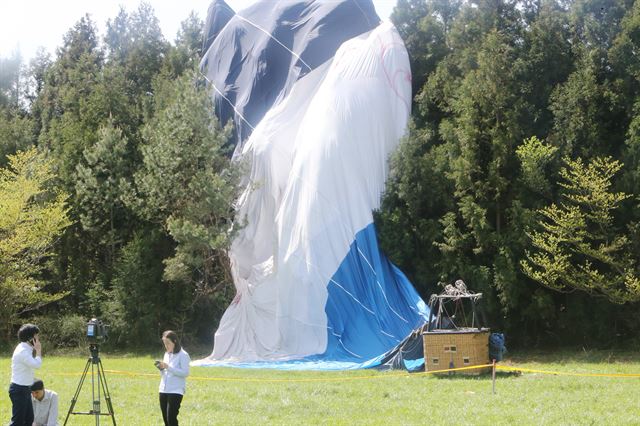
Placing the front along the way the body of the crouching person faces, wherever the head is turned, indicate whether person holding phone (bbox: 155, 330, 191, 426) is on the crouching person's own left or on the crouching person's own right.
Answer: on the crouching person's own left

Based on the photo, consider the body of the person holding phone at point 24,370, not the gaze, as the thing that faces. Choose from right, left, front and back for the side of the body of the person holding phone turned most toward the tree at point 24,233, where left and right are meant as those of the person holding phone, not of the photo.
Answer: left

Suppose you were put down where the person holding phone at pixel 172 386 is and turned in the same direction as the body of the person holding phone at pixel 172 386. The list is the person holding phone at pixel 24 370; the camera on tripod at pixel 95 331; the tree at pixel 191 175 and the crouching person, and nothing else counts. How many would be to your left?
0

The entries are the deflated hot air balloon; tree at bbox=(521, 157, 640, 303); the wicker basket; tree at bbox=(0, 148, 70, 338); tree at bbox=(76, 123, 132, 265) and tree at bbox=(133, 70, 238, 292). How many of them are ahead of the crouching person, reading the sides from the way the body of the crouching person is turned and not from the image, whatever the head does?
0

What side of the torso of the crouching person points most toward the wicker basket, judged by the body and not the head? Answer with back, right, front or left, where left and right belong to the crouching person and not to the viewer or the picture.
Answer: back

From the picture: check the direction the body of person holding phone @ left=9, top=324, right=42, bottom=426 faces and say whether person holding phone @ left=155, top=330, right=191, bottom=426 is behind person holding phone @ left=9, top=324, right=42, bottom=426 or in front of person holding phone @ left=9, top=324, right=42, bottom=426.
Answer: in front

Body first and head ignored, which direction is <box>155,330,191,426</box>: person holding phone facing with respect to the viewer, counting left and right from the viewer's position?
facing the viewer and to the left of the viewer

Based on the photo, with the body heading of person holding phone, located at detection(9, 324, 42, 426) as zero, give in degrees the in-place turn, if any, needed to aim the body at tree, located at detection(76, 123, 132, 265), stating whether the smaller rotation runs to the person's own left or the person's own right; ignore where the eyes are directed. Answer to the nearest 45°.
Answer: approximately 90° to the person's own left

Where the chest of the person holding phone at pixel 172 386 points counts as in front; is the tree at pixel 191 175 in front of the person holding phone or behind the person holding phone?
behind

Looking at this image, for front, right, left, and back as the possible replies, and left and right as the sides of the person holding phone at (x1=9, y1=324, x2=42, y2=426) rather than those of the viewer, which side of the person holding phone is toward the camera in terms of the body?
right

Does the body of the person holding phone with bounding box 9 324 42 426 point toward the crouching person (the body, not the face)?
yes

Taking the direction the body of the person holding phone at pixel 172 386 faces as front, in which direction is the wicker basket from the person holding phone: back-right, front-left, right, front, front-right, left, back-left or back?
back

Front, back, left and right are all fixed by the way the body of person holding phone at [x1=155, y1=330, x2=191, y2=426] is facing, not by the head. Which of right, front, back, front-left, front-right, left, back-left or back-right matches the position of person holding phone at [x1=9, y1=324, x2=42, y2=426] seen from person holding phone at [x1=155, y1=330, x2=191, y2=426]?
front-right

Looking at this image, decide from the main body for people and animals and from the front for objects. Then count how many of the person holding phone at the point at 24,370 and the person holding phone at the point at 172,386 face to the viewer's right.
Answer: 1

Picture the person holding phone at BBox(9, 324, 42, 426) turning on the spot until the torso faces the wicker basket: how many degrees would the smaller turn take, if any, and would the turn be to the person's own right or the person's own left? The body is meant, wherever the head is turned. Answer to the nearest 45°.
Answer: approximately 45° to the person's own left

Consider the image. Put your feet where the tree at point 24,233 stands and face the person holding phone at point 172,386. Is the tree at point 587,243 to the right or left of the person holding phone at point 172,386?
left

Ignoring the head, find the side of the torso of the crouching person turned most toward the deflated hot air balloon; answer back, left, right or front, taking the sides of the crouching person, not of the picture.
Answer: back

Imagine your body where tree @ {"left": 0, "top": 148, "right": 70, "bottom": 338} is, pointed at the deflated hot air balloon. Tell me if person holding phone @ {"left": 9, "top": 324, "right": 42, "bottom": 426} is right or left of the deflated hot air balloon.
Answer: right

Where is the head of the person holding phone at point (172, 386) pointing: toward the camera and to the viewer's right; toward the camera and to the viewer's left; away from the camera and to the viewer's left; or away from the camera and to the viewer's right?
toward the camera and to the viewer's left
